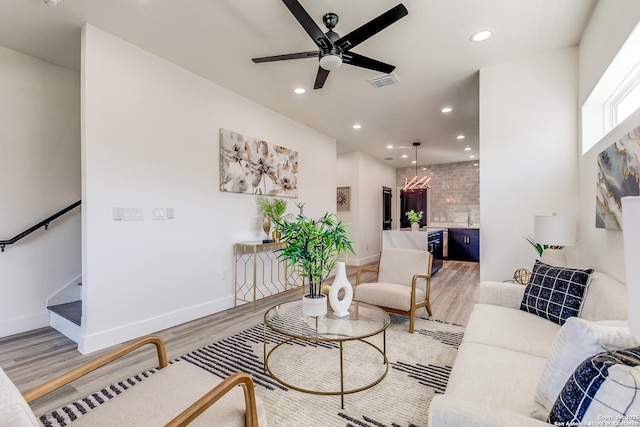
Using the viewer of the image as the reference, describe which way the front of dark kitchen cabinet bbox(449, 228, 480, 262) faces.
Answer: facing the viewer

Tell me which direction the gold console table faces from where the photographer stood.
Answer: facing the viewer and to the right of the viewer

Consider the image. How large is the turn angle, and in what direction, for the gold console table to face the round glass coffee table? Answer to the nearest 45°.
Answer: approximately 45° to its right

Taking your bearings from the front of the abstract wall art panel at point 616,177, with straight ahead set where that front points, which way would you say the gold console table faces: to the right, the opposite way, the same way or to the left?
the opposite way

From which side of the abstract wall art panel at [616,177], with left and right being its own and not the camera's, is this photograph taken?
left

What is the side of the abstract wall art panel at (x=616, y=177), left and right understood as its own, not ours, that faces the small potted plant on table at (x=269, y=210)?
front

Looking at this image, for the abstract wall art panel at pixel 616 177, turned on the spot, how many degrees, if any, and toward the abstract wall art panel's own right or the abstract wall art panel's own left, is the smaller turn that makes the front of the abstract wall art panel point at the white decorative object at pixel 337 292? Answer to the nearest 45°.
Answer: approximately 45° to the abstract wall art panel's own left

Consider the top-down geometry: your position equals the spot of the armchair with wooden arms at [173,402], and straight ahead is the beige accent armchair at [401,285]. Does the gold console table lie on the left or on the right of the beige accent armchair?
left

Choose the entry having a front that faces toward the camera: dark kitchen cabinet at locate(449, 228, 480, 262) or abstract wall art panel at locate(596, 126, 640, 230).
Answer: the dark kitchen cabinet

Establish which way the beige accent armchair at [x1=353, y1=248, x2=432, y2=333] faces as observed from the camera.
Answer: facing the viewer and to the left of the viewer

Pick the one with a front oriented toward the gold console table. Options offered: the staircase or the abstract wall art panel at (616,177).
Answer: the abstract wall art panel

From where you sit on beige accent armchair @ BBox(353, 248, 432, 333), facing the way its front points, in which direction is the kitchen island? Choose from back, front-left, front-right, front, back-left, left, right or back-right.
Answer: back-right
